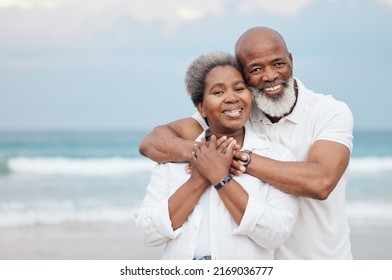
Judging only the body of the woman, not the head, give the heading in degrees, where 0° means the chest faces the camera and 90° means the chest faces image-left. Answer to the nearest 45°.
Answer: approximately 0°

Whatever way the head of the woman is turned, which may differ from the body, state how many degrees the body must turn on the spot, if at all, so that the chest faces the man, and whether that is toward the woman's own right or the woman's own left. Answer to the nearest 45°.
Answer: approximately 135° to the woman's own left
